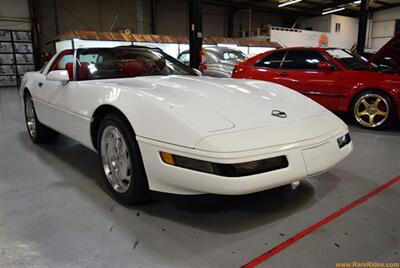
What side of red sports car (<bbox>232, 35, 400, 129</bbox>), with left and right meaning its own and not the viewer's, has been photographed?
right

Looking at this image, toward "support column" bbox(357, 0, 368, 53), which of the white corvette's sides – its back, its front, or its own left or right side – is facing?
left

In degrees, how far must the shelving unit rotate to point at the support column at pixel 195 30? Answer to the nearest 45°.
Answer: approximately 45° to its left

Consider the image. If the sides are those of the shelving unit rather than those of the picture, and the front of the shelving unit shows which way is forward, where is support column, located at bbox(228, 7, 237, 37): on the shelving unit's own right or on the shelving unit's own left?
on the shelving unit's own left

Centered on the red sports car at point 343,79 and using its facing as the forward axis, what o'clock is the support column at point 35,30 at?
The support column is roughly at 7 o'clock from the red sports car.

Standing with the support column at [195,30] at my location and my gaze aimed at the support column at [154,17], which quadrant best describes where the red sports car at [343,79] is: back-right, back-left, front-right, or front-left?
back-right

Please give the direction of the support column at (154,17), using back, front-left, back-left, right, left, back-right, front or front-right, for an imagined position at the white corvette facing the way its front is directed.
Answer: back-left
